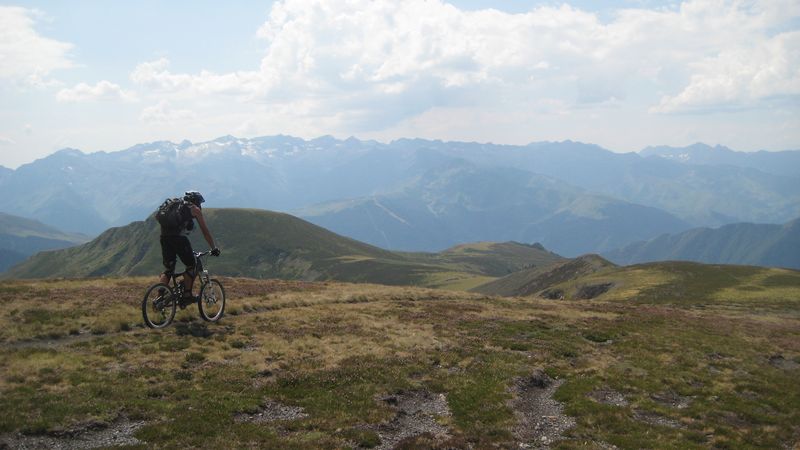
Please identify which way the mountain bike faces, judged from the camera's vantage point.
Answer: facing away from the viewer and to the right of the viewer
